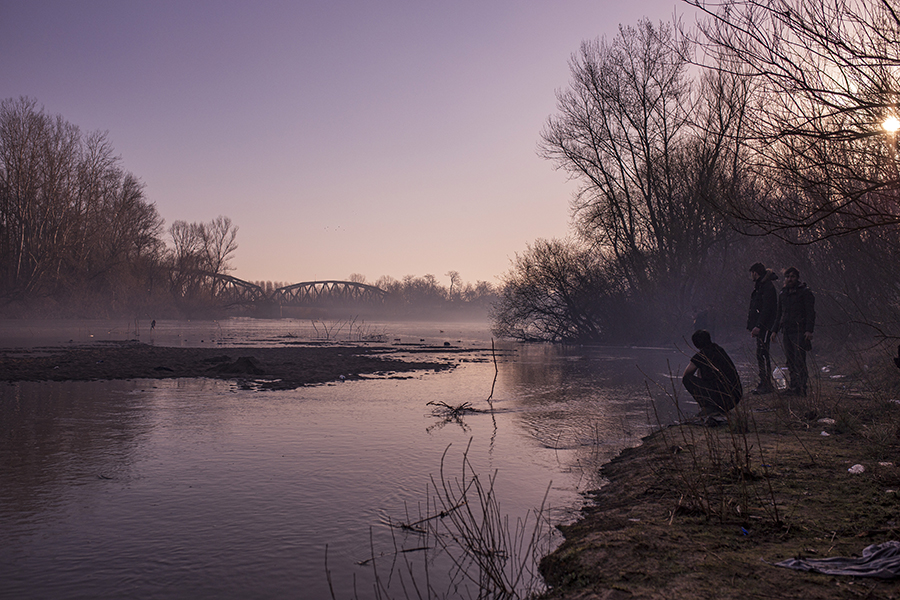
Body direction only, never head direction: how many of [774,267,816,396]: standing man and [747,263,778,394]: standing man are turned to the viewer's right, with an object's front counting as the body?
0

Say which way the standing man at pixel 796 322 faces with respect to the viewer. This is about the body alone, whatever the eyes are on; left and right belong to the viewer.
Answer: facing the viewer and to the left of the viewer

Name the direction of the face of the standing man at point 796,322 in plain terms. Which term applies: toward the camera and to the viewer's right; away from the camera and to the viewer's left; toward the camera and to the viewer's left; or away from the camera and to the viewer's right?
toward the camera and to the viewer's left

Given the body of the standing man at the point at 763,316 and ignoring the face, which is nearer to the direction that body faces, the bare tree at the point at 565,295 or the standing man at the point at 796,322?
the bare tree

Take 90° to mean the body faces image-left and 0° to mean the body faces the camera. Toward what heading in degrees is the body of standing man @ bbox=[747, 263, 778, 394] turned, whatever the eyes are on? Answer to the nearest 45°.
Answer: approximately 90°

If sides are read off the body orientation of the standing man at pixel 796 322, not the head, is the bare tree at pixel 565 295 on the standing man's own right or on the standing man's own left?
on the standing man's own right

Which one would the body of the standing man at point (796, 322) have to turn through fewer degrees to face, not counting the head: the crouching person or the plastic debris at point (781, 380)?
the crouching person

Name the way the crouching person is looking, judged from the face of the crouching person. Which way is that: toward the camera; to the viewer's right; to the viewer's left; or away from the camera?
to the viewer's left

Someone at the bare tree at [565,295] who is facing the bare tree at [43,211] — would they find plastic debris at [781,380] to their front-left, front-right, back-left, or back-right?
back-left
